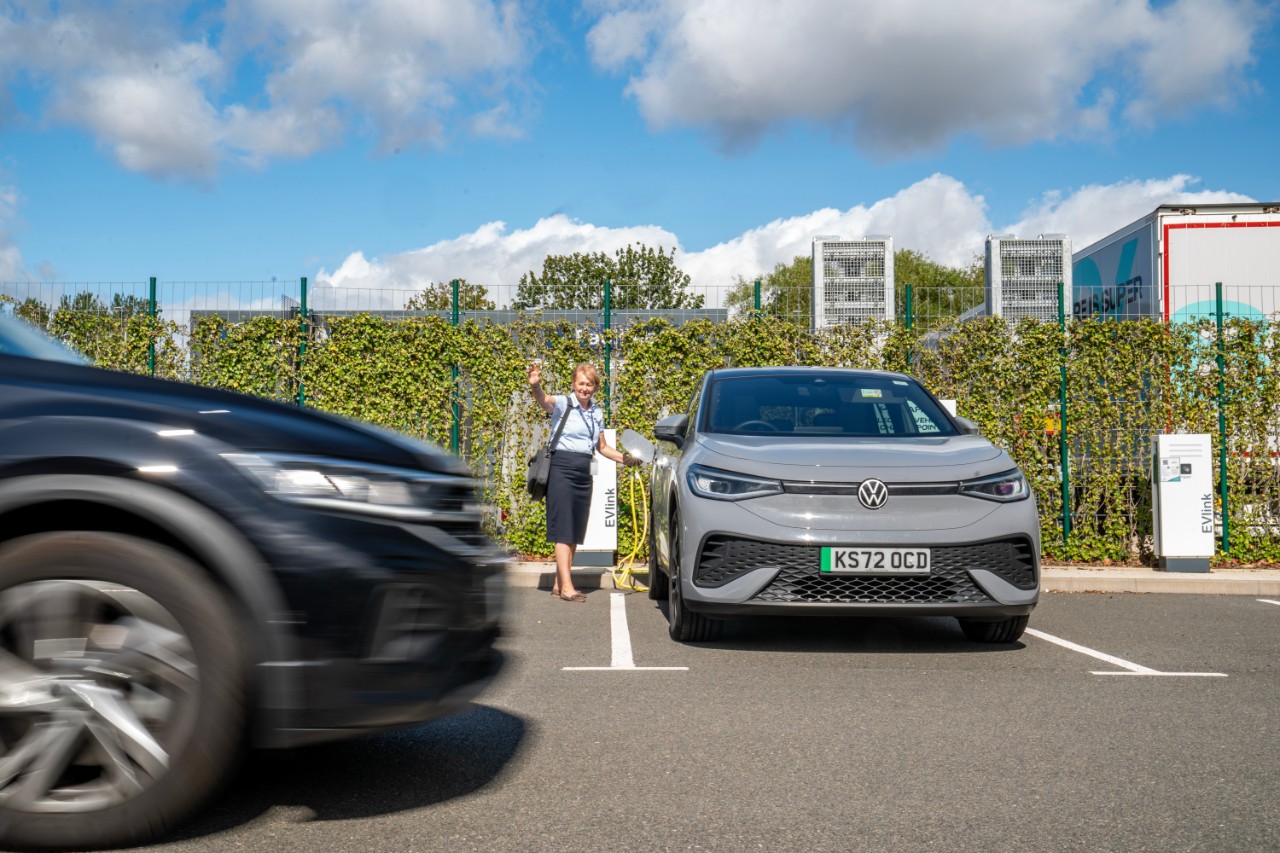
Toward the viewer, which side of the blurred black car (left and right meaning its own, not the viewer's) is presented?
right

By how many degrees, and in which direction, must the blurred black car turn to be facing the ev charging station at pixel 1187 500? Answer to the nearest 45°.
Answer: approximately 45° to its left

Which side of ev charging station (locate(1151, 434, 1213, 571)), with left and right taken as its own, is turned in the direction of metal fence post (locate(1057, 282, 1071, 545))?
right

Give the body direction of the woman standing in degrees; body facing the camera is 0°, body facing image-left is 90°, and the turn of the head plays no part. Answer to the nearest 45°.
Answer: approximately 315°

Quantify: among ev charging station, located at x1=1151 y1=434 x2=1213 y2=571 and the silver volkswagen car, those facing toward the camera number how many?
2

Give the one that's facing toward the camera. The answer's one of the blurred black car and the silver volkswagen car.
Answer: the silver volkswagen car

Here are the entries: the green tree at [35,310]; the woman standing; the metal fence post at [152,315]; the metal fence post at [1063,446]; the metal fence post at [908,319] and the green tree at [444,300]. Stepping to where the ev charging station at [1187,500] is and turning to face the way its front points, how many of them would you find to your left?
0

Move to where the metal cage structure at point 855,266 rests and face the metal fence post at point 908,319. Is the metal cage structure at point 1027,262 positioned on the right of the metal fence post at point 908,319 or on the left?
left

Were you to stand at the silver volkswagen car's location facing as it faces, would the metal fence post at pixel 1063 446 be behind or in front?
behind

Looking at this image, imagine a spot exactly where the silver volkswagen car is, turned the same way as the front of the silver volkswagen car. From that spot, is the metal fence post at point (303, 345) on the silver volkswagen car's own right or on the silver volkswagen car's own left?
on the silver volkswagen car's own right

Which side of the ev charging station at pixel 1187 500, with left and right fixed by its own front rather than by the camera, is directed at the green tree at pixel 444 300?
back

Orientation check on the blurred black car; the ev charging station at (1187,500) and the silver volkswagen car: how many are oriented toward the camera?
2

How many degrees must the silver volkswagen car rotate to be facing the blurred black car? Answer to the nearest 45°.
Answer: approximately 45° to its right

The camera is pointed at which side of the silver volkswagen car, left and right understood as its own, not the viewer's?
front

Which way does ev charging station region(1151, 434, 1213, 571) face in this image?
toward the camera

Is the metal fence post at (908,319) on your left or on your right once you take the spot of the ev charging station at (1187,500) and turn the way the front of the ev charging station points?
on your right

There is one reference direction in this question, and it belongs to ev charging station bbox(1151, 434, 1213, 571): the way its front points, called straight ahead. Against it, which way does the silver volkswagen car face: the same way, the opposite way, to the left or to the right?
the same way

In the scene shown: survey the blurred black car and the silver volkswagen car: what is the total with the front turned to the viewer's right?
1

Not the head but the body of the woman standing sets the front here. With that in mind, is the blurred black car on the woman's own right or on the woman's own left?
on the woman's own right
